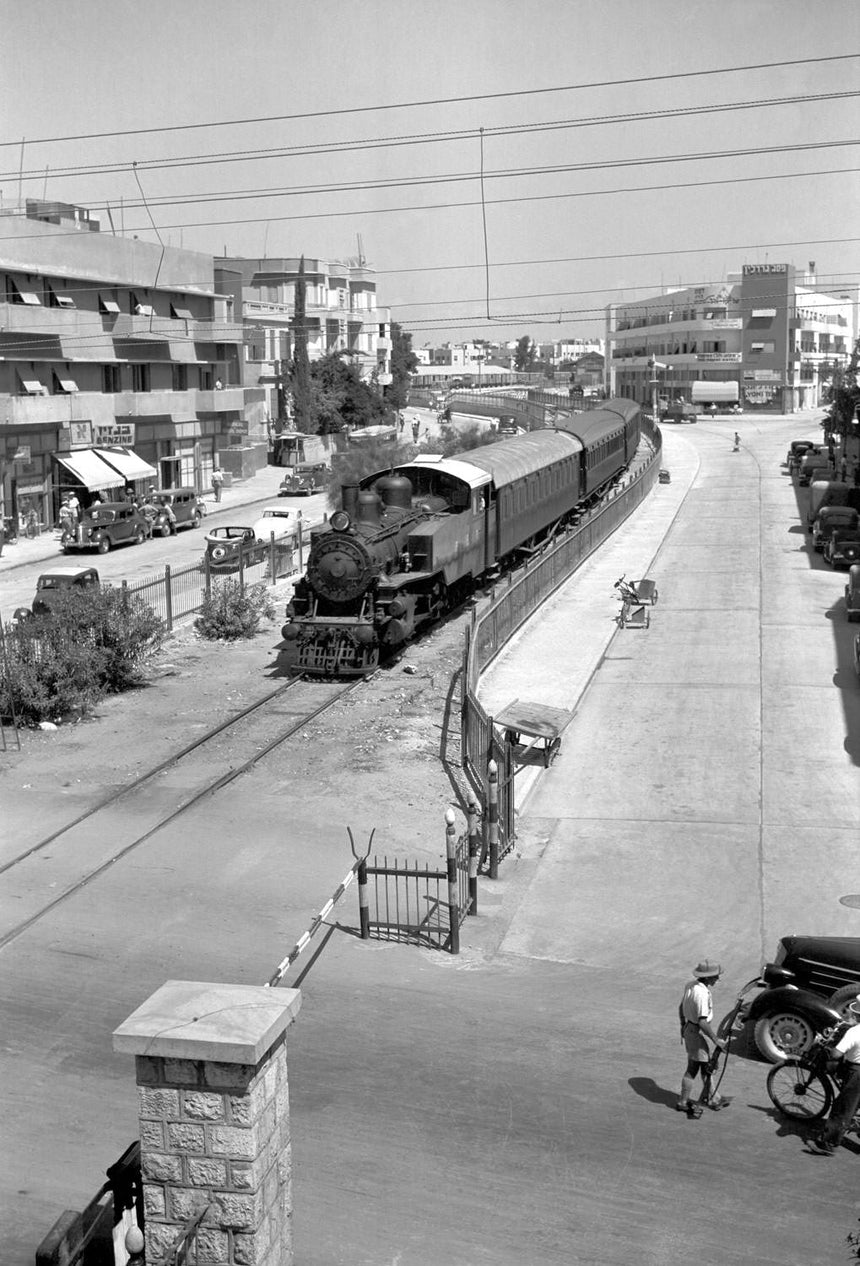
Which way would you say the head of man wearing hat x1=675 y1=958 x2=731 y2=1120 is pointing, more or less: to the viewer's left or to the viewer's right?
to the viewer's right

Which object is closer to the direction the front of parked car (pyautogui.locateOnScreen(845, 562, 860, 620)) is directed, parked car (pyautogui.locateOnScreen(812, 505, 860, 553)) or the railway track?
the parked car

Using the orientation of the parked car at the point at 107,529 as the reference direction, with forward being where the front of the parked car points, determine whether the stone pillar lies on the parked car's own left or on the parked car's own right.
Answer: on the parked car's own left

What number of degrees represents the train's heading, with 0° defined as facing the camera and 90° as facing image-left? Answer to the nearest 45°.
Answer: approximately 45°

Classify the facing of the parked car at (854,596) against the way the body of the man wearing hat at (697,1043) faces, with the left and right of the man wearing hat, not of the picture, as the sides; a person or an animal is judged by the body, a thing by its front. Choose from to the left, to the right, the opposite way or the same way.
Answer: to the left

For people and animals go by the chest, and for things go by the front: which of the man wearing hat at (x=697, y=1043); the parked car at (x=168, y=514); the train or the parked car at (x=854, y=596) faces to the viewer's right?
the man wearing hat

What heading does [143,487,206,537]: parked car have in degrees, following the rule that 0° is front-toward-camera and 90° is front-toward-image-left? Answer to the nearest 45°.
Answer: approximately 45°

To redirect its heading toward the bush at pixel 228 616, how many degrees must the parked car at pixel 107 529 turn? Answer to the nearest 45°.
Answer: approximately 45° to its left

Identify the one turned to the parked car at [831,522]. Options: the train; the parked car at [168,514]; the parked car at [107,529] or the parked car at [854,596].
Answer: the parked car at [854,596]

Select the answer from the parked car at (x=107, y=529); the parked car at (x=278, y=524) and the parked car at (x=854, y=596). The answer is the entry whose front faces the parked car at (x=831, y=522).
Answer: the parked car at (x=854, y=596)

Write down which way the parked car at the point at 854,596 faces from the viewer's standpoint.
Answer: facing away from the viewer
